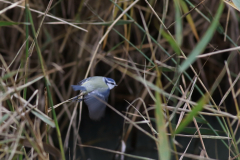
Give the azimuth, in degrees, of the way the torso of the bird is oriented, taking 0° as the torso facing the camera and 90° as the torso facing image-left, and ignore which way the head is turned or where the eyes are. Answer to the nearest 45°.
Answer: approximately 270°
